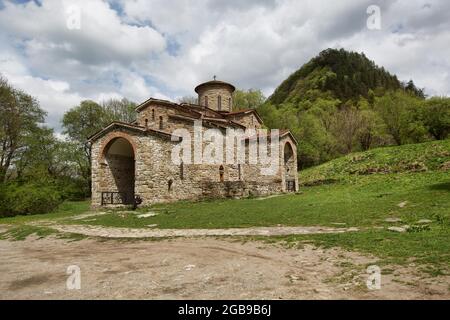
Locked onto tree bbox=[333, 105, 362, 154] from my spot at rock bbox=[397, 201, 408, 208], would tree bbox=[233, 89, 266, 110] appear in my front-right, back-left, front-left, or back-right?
front-left

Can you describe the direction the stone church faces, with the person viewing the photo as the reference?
facing the viewer and to the left of the viewer

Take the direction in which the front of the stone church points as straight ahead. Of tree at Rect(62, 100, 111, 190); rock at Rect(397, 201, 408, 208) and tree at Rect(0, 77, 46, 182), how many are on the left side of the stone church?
1

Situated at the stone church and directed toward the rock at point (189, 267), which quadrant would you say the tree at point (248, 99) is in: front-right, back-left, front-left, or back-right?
back-left

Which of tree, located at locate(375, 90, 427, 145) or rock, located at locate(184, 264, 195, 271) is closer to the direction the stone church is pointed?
the rock

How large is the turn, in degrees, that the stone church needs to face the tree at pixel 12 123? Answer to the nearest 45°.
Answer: approximately 90° to its right

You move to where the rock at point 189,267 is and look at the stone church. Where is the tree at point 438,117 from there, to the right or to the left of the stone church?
right

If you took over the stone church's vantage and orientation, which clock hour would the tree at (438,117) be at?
The tree is roughly at 7 o'clock from the stone church.

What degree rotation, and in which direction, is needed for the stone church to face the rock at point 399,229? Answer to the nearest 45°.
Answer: approximately 90° to its left

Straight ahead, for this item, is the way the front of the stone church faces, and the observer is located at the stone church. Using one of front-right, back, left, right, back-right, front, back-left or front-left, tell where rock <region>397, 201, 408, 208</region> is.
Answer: left

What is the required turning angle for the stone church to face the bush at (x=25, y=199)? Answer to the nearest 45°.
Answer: approximately 45° to its right

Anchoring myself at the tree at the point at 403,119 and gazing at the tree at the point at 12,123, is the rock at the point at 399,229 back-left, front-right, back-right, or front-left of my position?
front-left

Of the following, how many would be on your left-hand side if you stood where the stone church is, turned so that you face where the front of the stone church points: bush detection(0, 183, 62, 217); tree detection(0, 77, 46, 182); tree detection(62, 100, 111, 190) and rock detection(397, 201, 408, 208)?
1

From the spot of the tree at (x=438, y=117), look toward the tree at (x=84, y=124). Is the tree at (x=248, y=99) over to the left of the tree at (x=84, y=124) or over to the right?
right

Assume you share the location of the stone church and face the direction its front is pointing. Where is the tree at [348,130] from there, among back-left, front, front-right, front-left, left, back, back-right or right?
back
